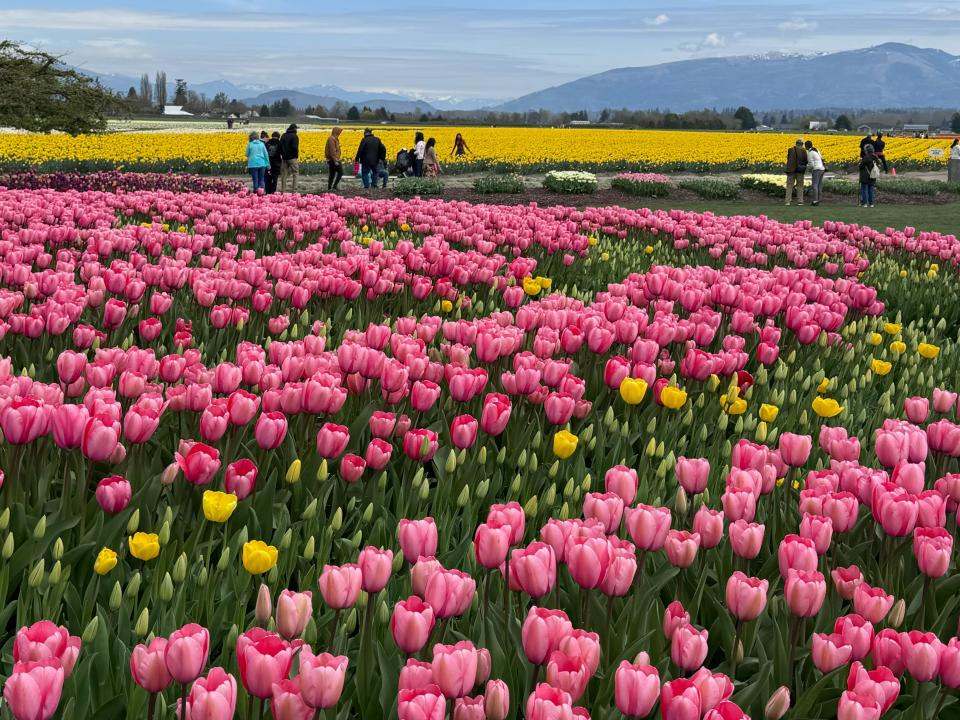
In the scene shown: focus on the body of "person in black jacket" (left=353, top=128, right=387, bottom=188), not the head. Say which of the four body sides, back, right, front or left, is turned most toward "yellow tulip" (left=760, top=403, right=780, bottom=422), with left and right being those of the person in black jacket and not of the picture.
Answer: back

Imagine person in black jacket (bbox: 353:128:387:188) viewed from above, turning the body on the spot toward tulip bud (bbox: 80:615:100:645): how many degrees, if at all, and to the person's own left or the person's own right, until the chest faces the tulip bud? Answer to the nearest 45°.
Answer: approximately 180°

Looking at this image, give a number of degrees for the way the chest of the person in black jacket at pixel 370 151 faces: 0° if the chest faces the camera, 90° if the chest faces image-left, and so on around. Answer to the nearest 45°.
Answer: approximately 180°

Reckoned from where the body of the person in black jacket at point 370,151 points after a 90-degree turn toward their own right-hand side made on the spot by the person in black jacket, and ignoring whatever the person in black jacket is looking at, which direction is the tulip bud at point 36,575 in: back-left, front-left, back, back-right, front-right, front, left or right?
right

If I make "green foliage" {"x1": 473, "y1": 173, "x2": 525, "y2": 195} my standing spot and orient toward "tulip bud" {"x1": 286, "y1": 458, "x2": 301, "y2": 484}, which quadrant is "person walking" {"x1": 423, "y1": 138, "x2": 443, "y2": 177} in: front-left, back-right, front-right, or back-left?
back-right

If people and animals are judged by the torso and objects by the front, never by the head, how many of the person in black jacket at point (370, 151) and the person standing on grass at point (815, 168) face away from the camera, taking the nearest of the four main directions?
1

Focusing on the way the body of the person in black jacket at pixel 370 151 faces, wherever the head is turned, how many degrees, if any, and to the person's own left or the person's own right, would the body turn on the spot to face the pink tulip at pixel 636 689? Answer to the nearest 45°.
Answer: approximately 180°

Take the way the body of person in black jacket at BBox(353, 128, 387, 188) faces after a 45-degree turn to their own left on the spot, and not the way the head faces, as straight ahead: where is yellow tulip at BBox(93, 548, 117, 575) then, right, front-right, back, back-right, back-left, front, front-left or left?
back-left

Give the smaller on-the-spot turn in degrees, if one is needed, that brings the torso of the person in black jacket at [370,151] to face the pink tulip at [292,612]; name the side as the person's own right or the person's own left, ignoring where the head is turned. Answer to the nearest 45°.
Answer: approximately 180°
